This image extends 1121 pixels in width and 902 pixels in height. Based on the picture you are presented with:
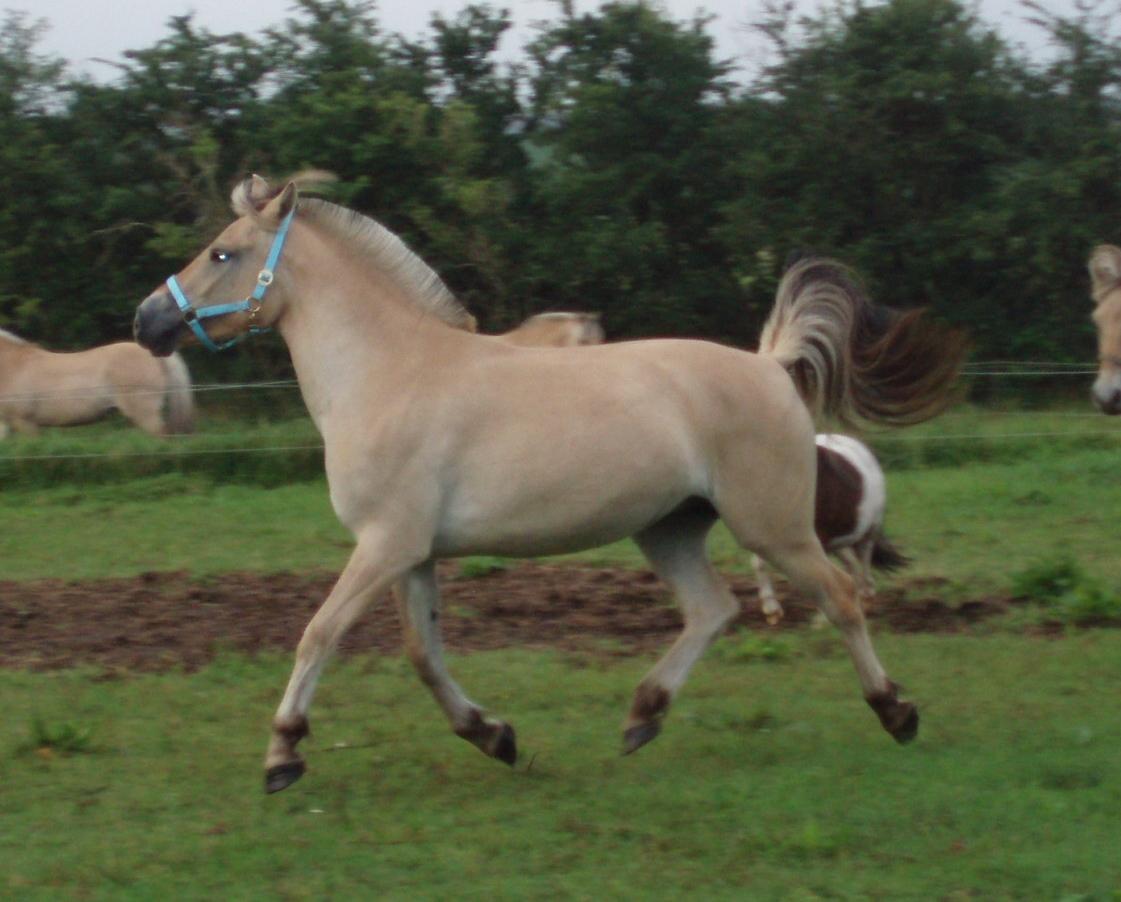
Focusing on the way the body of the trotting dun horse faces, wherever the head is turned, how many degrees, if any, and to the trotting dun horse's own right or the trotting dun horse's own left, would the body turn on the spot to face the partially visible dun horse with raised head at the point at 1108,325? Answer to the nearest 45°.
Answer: approximately 135° to the trotting dun horse's own right

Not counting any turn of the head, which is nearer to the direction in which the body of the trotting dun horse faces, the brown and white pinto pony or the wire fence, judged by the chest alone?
the wire fence

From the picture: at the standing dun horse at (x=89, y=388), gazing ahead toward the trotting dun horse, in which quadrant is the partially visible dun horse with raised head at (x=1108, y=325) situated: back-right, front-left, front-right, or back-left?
front-left

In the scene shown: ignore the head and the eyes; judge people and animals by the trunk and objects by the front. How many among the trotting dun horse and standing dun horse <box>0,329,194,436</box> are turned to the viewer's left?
2

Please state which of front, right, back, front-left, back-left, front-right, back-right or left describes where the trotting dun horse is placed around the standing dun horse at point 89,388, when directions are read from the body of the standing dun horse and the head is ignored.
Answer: left

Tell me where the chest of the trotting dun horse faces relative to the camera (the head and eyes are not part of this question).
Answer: to the viewer's left

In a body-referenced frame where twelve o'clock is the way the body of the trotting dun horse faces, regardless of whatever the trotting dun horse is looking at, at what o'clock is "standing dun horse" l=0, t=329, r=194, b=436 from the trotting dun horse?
The standing dun horse is roughly at 2 o'clock from the trotting dun horse.

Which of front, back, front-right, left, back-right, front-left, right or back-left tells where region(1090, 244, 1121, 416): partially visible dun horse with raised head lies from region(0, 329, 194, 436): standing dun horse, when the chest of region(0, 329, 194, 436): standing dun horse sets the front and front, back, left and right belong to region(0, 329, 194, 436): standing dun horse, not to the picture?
back-left

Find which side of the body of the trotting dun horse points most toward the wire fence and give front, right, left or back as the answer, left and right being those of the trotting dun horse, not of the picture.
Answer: right

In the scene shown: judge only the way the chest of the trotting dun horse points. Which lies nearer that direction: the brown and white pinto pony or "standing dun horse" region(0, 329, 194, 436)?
the standing dun horse

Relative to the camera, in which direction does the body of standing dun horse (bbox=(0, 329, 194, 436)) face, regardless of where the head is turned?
to the viewer's left

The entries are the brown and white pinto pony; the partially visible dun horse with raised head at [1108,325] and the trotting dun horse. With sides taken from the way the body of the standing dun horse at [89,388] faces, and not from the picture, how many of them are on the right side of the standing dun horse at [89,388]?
0

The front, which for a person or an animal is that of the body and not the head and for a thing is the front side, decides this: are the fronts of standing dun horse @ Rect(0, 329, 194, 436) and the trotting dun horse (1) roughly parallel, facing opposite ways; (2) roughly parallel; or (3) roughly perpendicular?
roughly parallel

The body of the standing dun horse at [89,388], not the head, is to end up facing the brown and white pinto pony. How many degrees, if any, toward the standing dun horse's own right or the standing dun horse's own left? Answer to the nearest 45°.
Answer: approximately 135° to the standing dun horse's own left
